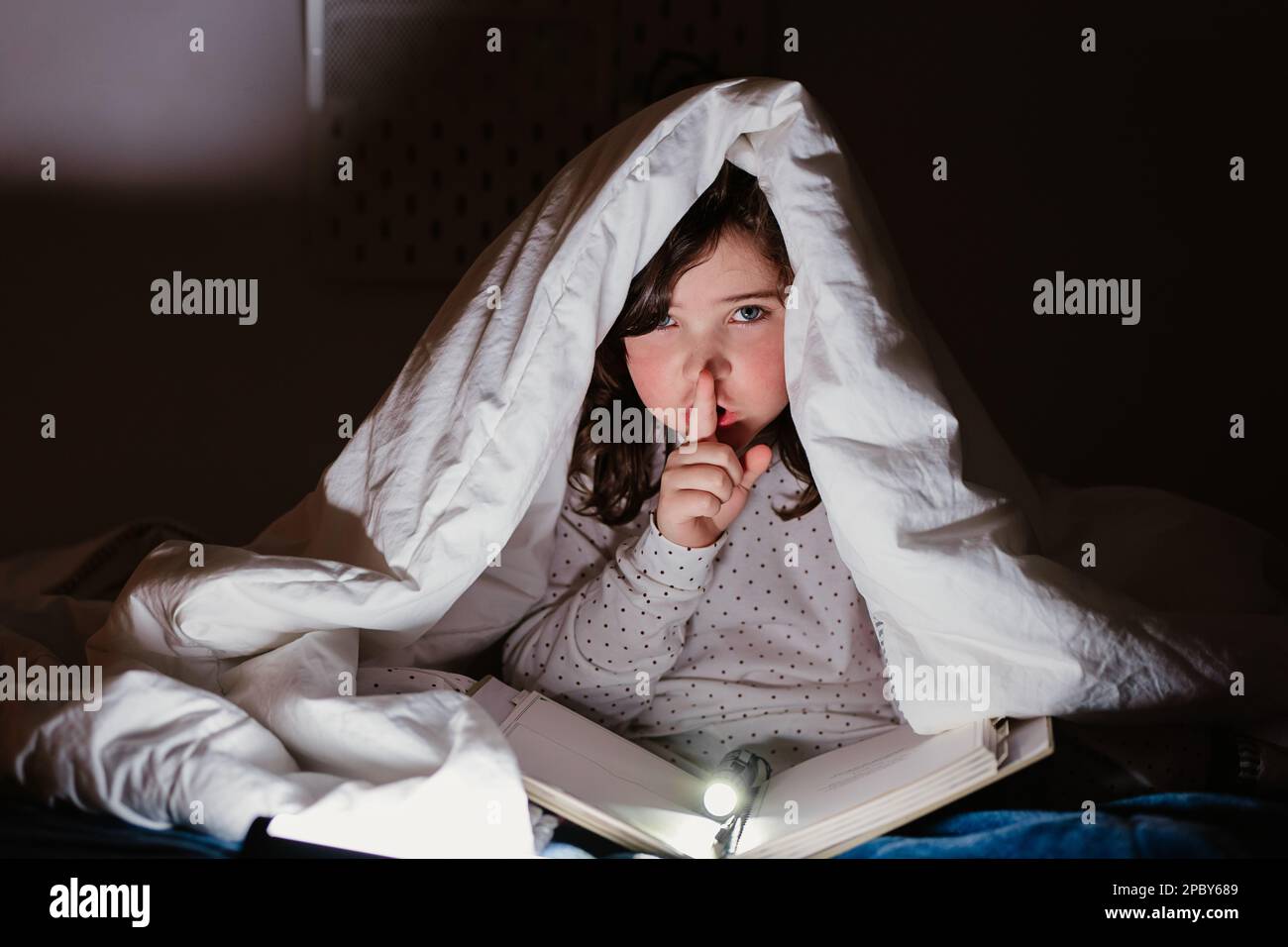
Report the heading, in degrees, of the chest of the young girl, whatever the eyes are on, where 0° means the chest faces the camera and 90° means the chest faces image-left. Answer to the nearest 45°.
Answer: approximately 0°
